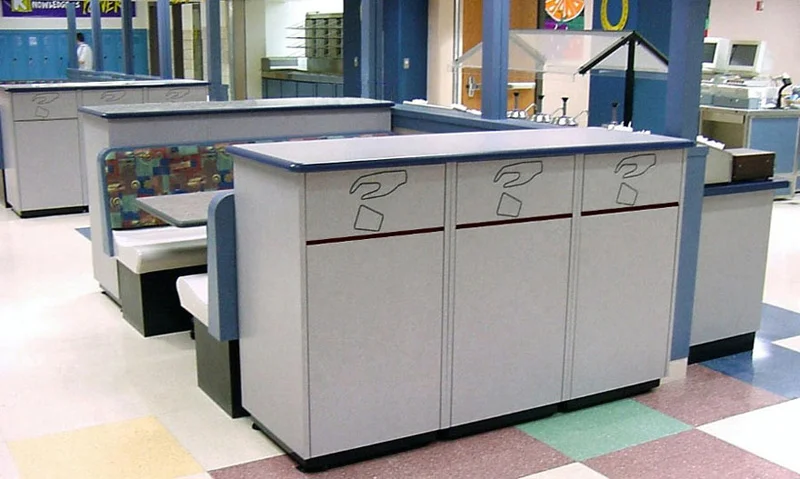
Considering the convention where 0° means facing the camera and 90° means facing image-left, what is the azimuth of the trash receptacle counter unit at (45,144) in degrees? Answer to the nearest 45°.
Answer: approximately 0°

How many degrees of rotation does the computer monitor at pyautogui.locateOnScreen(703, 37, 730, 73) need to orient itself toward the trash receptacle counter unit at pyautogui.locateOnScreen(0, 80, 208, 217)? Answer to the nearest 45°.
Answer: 0° — it already faces it

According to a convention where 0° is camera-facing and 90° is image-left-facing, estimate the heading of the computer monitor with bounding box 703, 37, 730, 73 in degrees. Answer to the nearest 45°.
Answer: approximately 45°

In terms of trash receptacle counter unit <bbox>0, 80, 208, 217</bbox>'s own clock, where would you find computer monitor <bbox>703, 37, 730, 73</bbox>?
The computer monitor is roughly at 9 o'clock from the trash receptacle counter unit.

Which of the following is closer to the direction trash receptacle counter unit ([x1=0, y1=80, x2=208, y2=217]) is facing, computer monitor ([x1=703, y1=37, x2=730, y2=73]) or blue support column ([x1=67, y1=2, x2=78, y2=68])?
the computer monitor

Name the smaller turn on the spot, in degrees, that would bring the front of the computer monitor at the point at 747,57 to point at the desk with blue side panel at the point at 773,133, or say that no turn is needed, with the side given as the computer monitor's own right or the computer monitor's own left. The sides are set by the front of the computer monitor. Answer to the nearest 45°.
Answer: approximately 45° to the computer monitor's own left

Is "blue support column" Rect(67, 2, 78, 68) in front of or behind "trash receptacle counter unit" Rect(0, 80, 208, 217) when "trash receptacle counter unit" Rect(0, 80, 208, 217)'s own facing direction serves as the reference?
behind

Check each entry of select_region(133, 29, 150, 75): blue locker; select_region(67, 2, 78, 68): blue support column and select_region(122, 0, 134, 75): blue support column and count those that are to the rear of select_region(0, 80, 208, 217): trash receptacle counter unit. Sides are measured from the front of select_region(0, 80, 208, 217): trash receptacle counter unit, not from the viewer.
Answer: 3

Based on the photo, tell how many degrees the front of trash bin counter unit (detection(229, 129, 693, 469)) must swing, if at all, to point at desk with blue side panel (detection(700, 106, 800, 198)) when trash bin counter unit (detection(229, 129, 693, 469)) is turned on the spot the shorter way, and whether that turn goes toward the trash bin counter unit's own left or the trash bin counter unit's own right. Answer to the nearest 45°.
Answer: approximately 90° to the trash bin counter unit's own left
